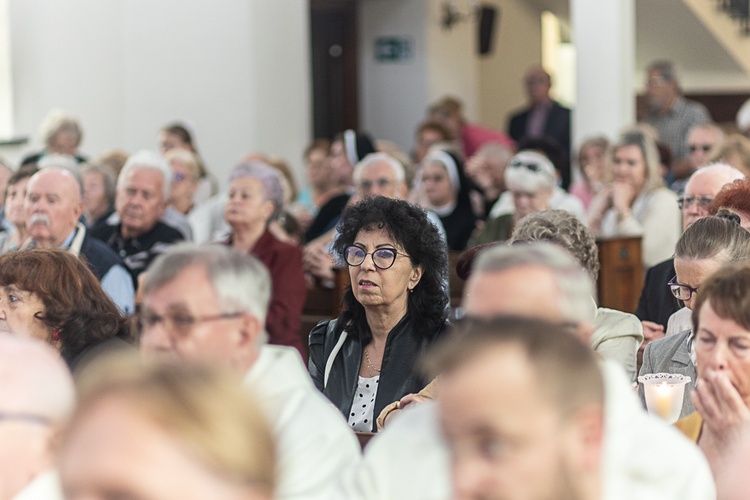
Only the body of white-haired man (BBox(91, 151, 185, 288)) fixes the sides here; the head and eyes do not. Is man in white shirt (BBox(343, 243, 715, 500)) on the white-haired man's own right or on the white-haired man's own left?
on the white-haired man's own left

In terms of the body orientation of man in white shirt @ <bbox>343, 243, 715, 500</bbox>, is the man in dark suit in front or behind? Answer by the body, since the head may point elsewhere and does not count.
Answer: behind

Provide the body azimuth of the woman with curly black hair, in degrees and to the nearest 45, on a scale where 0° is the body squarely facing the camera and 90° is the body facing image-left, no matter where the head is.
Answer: approximately 45°

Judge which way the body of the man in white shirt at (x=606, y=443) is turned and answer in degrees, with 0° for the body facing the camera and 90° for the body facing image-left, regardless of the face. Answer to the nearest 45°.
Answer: approximately 45°

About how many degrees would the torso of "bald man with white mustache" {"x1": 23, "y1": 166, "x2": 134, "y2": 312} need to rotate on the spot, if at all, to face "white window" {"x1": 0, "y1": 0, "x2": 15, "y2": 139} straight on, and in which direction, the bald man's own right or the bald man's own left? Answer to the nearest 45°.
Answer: approximately 135° to the bald man's own right

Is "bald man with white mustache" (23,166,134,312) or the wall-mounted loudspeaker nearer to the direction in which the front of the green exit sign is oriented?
the bald man with white mustache

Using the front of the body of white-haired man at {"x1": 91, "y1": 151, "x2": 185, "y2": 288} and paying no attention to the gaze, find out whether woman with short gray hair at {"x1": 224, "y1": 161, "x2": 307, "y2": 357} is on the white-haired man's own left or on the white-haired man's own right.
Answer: on the white-haired man's own left

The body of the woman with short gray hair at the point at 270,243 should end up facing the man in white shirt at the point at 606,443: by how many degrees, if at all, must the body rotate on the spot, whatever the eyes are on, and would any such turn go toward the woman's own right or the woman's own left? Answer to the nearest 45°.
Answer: approximately 45° to the woman's own left

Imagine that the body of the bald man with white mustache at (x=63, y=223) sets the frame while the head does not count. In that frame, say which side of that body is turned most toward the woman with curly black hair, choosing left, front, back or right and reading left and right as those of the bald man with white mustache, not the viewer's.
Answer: left

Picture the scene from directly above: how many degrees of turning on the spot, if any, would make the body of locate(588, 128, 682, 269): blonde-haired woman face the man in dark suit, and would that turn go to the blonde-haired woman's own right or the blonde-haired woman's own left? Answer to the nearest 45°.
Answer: approximately 135° to the blonde-haired woman's own right
